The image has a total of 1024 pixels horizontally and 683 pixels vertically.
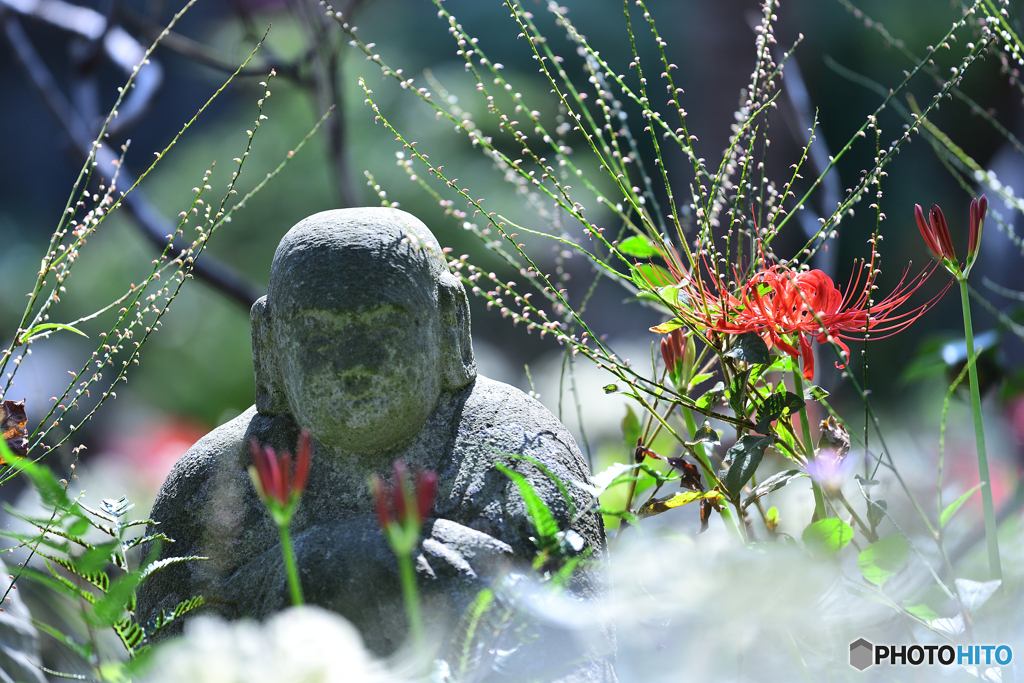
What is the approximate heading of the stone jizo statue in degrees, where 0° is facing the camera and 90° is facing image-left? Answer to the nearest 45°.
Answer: approximately 0°
